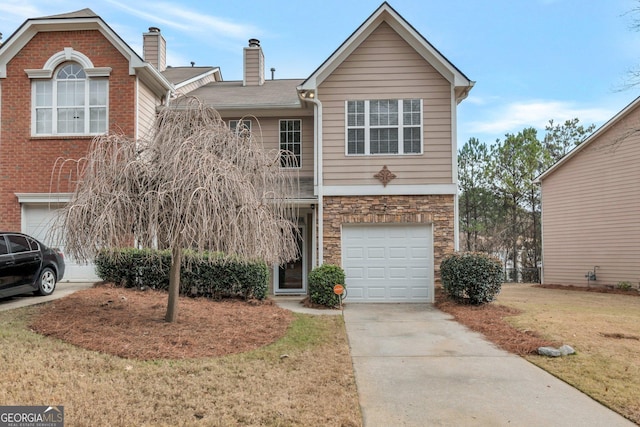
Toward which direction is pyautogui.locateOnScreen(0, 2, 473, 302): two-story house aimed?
toward the camera

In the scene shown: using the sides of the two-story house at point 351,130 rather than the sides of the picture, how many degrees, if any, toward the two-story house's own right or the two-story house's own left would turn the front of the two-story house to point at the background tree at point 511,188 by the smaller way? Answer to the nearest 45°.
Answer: approximately 135° to the two-story house's own left

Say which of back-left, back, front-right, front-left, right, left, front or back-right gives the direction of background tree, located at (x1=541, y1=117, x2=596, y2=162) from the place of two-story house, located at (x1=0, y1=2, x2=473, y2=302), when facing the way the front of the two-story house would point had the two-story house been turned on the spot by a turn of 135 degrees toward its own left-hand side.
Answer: front

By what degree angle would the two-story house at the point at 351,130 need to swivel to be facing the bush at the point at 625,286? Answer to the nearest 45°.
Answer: approximately 90° to its left

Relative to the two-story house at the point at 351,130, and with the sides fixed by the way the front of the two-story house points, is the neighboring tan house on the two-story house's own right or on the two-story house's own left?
on the two-story house's own left

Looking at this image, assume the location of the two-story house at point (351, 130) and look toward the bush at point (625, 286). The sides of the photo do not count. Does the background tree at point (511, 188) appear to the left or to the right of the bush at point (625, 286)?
left
